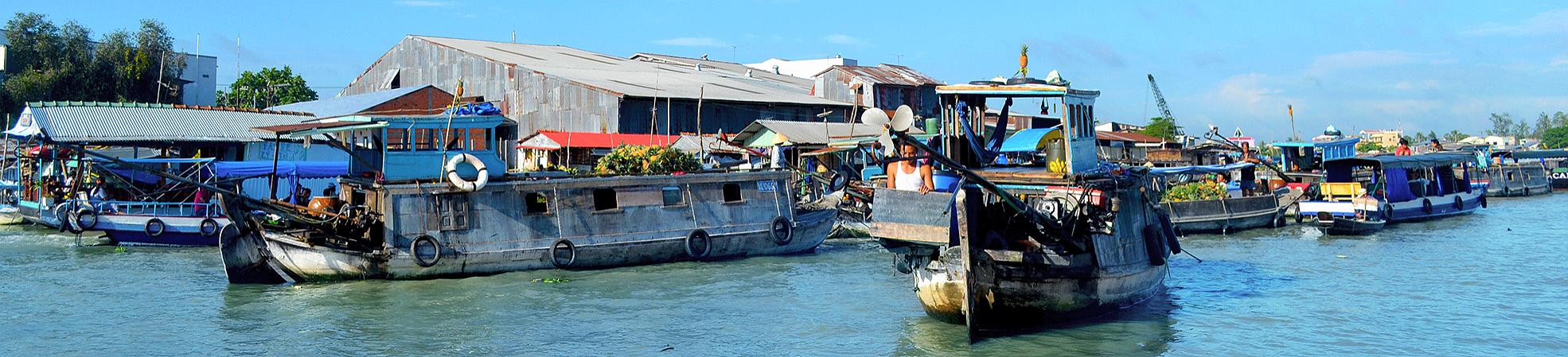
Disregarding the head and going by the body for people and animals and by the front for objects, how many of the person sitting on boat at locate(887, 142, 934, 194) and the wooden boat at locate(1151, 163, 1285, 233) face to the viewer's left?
1

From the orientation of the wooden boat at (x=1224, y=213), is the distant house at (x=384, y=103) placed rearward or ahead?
ahead

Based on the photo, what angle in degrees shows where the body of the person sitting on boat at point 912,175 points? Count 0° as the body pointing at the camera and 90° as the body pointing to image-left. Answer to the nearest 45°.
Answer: approximately 0°

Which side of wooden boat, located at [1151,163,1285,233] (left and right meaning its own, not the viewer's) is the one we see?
left

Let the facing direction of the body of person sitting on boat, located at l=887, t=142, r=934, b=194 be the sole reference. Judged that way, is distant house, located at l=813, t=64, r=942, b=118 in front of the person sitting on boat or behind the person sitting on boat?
behind

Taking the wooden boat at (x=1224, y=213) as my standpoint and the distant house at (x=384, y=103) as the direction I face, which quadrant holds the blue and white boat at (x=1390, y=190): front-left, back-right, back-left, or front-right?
back-right

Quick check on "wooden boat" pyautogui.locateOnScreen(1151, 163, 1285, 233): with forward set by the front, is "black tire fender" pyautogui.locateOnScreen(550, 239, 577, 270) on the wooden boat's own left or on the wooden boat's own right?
on the wooden boat's own left
